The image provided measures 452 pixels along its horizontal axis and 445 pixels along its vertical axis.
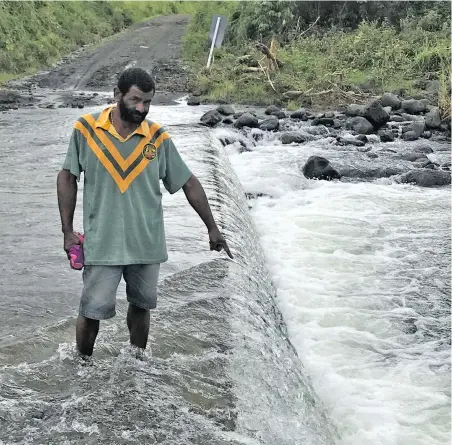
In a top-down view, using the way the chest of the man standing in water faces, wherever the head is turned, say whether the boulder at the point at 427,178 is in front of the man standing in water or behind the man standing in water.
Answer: behind

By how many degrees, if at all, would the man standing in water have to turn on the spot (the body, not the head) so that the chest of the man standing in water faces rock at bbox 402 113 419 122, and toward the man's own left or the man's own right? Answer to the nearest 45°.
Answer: approximately 135° to the man's own left

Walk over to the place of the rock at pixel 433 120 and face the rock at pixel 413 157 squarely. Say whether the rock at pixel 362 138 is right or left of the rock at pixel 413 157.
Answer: right

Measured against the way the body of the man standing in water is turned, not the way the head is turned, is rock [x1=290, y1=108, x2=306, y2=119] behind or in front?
behind

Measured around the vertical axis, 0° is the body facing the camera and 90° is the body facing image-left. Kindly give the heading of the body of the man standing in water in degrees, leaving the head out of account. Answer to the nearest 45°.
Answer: approximately 0°

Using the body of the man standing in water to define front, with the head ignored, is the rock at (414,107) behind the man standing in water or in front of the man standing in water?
behind

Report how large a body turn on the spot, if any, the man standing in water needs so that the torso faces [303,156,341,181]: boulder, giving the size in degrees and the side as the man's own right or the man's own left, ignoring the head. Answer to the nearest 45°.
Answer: approximately 135° to the man's own left

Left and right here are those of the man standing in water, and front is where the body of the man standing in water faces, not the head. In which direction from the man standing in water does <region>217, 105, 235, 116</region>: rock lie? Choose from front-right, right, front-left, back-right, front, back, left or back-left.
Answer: back
